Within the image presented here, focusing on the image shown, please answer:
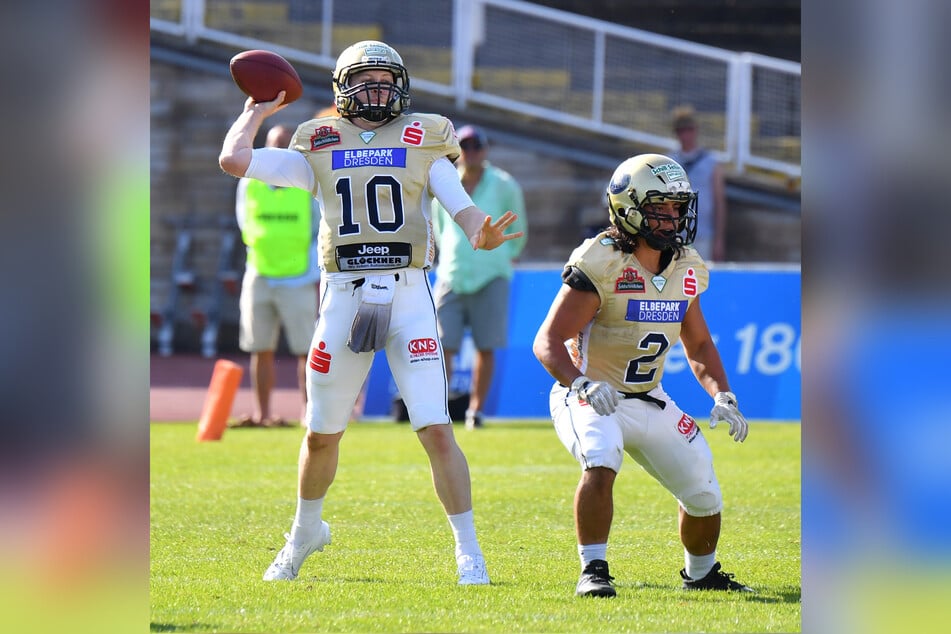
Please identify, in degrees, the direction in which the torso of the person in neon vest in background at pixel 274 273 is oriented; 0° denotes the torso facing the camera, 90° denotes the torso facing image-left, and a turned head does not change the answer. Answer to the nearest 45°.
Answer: approximately 0°

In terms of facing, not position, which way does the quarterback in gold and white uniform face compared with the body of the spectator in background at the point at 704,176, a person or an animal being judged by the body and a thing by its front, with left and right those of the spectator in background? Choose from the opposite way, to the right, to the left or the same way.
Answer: the same way

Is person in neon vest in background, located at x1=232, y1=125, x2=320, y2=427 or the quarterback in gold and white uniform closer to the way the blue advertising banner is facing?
the quarterback in gold and white uniform

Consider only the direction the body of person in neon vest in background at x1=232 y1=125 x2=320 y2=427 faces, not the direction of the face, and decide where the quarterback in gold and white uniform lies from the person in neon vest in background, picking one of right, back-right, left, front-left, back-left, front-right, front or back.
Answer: front

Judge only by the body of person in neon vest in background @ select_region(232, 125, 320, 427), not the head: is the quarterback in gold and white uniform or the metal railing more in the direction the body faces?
the quarterback in gold and white uniform

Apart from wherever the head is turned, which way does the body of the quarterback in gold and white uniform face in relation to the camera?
toward the camera

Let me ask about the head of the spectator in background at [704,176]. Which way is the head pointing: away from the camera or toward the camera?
toward the camera

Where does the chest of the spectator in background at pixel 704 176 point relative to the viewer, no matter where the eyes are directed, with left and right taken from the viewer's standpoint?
facing the viewer

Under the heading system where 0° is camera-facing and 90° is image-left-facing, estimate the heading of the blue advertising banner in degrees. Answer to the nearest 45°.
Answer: approximately 0°

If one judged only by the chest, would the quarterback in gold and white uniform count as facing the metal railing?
no

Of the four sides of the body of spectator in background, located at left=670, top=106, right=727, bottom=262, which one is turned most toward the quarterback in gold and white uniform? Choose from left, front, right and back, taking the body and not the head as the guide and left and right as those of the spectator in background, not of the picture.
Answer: front

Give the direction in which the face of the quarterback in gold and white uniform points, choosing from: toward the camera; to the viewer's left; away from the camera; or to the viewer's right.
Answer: toward the camera
